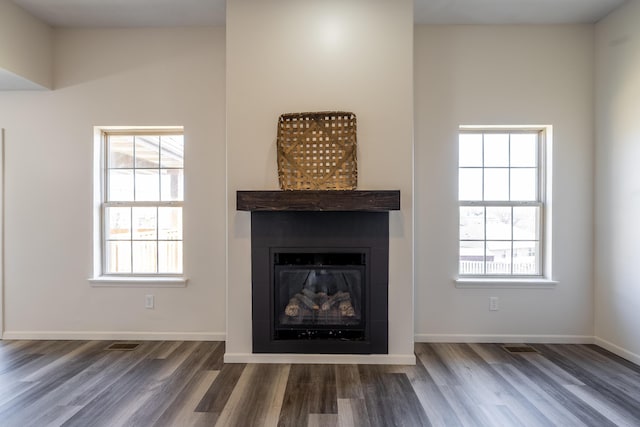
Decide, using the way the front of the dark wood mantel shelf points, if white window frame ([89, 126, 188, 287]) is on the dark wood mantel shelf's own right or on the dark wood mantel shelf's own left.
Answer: on the dark wood mantel shelf's own right

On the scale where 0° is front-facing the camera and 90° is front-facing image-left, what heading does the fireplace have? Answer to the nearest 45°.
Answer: approximately 0°

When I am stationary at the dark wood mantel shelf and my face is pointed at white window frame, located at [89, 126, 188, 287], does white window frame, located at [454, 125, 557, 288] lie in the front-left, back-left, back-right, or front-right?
back-right

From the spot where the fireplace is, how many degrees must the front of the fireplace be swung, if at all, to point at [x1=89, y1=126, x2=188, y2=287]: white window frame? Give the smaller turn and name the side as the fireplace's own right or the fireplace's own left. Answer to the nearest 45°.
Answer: approximately 90° to the fireplace's own right
